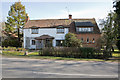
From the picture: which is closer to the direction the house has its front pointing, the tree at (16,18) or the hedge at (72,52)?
the hedge

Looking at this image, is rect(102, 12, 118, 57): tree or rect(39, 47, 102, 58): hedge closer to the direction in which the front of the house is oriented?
the hedge

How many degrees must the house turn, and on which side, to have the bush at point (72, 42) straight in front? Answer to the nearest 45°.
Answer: approximately 45° to its left

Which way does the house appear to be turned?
toward the camera

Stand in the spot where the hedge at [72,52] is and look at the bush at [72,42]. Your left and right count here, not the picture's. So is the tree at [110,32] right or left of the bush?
right

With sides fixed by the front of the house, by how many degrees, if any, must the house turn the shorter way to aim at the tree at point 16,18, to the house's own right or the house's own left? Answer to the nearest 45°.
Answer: approximately 90° to the house's own right
